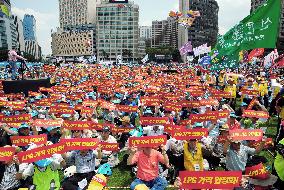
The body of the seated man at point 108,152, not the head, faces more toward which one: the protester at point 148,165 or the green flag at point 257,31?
the protester

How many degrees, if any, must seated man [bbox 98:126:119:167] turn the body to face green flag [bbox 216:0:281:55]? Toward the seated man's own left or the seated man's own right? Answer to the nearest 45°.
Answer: approximately 90° to the seated man's own left

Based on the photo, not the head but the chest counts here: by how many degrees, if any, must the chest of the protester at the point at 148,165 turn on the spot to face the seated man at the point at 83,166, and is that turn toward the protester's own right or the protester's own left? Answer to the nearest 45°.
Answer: approximately 90° to the protester's own right

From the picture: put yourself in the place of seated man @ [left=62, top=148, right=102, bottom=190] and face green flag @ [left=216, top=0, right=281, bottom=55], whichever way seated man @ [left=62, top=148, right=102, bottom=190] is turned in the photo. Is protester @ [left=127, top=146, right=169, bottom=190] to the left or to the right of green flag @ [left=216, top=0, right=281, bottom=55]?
right

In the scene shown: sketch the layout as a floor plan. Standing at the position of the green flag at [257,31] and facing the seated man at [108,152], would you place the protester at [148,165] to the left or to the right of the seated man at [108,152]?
left

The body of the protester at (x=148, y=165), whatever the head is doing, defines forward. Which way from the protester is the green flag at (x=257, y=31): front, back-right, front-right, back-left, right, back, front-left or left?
back-left

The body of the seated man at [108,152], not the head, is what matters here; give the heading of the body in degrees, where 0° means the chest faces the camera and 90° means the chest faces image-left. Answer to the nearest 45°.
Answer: approximately 0°

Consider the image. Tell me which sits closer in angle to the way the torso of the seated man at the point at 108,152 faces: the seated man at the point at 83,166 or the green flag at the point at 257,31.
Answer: the seated man

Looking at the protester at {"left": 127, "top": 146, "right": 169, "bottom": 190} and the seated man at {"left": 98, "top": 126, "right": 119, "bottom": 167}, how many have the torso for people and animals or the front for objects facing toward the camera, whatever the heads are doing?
2
